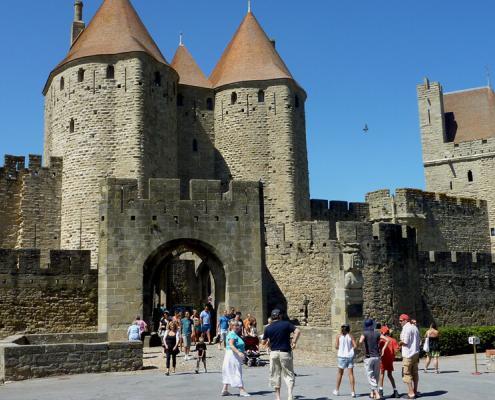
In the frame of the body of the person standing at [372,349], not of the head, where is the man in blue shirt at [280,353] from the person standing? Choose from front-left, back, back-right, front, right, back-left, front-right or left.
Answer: back-left

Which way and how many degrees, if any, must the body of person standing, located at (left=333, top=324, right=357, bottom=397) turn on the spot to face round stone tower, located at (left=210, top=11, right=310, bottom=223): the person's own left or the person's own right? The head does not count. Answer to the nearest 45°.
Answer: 0° — they already face it

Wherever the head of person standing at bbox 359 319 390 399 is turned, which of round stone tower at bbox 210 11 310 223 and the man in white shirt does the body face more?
the round stone tower

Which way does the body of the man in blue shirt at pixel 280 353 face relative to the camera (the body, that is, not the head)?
away from the camera

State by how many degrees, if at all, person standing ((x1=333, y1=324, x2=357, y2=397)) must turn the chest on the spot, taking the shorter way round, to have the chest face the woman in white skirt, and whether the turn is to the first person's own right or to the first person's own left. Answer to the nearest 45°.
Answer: approximately 135° to the first person's own left

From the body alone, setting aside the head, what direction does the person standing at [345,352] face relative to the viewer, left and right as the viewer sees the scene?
facing away from the viewer

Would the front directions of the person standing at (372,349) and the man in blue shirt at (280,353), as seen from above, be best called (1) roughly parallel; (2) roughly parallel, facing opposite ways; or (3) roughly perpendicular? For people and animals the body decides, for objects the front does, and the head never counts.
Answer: roughly parallel

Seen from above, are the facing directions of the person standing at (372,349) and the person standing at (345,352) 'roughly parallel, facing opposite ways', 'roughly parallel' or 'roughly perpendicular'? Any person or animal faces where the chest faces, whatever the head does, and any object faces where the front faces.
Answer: roughly parallel

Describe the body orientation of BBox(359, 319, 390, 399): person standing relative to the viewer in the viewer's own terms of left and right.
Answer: facing away from the viewer
